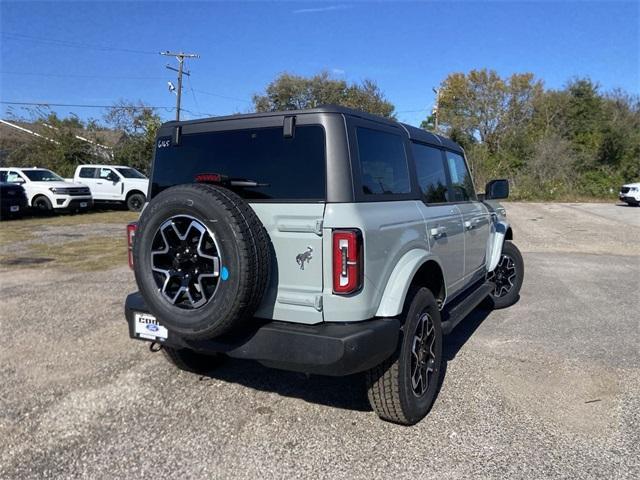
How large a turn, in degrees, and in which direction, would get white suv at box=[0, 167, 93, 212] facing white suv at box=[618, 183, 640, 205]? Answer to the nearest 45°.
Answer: approximately 45° to its left

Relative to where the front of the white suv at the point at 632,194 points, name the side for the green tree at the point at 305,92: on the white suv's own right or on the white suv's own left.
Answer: on the white suv's own right

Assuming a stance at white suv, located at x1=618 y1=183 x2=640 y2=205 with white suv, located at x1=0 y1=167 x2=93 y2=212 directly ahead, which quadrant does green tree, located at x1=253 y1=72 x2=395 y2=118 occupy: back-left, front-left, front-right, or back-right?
front-right

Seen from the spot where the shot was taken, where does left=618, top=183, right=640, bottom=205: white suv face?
facing the viewer and to the left of the viewer

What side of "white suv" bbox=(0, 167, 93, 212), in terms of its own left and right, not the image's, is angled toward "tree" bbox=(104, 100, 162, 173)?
left

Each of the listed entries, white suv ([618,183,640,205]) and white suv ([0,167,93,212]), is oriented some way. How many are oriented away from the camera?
0

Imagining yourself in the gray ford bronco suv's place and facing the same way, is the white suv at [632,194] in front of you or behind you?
in front

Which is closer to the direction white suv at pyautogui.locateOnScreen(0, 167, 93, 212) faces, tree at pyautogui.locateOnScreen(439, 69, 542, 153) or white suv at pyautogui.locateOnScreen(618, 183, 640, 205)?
the white suv

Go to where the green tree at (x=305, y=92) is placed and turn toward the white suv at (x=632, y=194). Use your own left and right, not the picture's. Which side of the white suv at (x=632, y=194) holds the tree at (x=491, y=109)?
left

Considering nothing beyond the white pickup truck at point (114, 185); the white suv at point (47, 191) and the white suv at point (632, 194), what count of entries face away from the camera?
0

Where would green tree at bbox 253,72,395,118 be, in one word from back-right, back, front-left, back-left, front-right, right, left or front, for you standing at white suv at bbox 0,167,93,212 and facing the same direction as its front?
left
